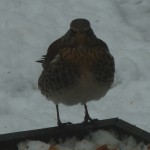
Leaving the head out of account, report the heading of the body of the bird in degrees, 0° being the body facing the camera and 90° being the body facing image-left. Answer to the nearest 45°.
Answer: approximately 0°
